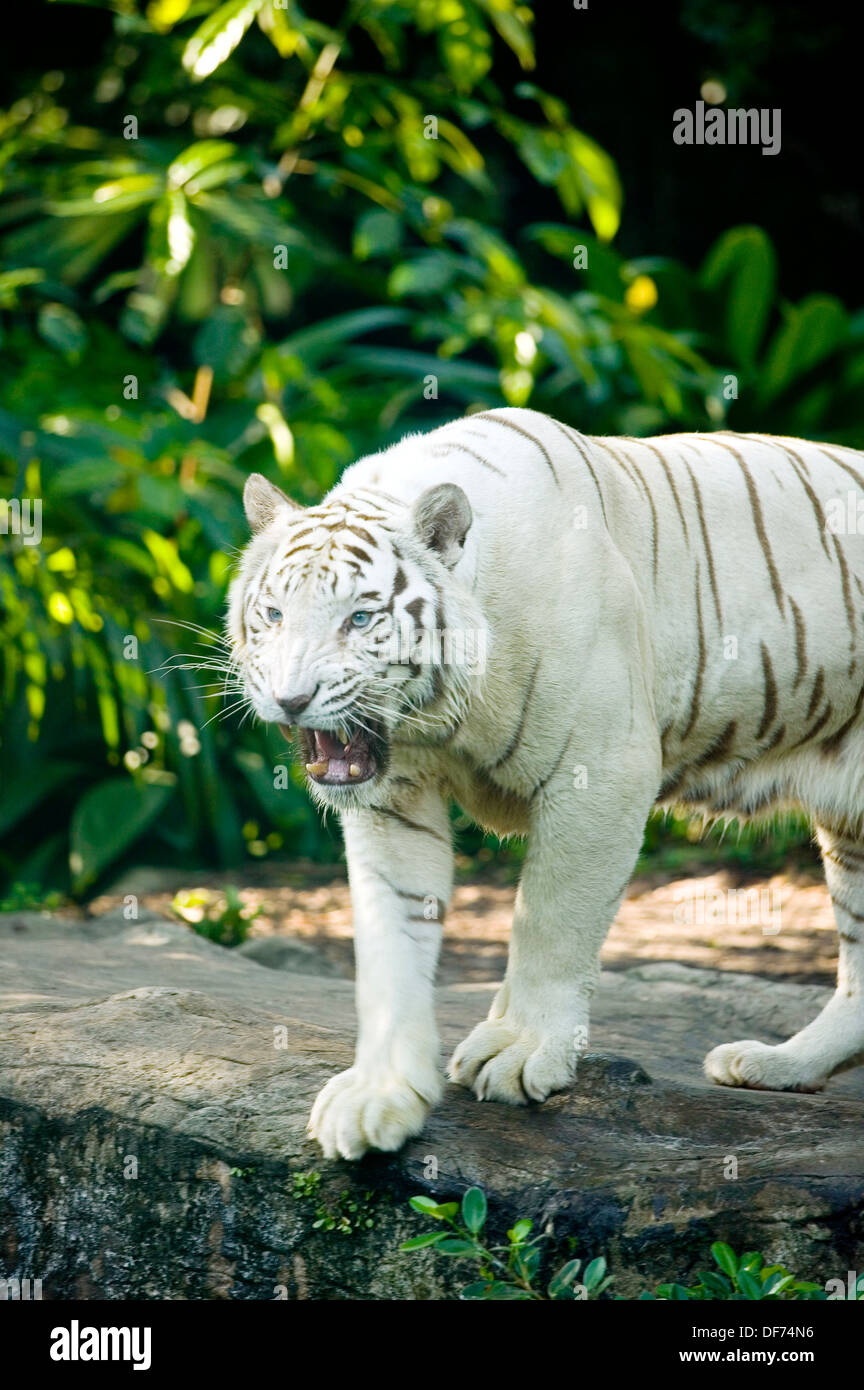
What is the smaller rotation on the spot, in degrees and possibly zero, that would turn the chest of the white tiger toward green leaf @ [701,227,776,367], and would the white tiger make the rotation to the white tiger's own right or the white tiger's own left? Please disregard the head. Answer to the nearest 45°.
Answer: approximately 135° to the white tiger's own right

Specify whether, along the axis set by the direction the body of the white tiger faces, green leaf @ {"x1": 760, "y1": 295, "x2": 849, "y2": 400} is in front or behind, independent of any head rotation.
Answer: behind

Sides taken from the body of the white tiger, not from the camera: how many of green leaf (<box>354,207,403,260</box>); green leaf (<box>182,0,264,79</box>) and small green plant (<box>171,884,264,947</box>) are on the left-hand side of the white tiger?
0

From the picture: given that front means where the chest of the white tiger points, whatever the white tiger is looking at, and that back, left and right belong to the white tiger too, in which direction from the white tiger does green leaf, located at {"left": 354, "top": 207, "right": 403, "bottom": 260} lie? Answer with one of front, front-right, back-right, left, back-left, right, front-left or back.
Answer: back-right

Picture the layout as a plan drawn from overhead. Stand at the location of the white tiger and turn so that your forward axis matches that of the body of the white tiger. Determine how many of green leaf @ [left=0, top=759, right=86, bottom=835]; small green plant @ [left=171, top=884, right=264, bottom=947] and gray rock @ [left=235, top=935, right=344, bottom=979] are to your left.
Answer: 0

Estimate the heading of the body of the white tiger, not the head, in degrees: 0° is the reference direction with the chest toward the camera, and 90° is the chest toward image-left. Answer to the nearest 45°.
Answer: approximately 45°

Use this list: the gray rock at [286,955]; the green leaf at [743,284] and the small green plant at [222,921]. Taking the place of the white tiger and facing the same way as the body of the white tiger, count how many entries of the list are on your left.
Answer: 0
